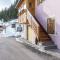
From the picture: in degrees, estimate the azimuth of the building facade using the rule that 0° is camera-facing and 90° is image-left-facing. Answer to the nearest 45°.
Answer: approximately 45°
